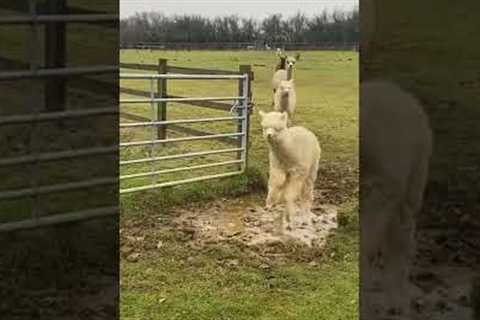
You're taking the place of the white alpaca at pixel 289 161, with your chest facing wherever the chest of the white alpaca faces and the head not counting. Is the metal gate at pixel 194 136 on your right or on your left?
on your right

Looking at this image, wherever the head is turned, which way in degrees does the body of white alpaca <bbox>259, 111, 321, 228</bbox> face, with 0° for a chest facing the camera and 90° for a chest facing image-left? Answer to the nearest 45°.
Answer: approximately 45°
